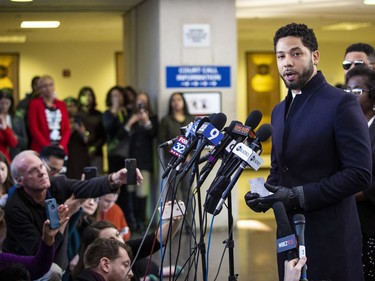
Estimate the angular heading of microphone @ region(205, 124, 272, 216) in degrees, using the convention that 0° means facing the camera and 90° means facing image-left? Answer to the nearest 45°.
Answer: approximately 270°

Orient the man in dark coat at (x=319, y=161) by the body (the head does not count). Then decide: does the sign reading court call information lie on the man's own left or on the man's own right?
on the man's own right

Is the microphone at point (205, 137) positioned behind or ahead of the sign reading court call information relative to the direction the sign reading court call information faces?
ahead

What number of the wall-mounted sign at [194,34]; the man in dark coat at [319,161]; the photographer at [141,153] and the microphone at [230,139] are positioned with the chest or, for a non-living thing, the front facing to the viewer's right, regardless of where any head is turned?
1

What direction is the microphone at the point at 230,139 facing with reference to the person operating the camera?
facing to the right of the viewer

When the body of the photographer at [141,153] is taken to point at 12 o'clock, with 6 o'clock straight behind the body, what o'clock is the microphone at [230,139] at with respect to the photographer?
The microphone is roughly at 12 o'clock from the photographer.

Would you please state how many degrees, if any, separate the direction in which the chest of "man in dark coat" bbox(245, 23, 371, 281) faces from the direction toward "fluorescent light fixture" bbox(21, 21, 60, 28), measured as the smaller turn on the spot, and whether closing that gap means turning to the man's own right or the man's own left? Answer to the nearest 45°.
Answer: approximately 90° to the man's own right

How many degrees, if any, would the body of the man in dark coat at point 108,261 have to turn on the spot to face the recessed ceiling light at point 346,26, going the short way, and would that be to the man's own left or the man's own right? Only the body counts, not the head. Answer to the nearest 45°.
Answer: approximately 45° to the man's own left

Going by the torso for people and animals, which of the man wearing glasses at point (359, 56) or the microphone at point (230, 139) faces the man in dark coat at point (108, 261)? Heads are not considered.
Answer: the man wearing glasses

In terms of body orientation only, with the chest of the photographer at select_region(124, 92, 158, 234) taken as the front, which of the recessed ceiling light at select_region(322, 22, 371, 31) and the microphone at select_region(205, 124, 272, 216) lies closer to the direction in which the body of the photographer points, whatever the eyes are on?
the microphone

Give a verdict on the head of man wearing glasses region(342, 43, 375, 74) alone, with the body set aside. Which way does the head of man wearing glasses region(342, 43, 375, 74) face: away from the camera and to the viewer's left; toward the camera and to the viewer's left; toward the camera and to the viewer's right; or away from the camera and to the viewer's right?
toward the camera and to the viewer's left
